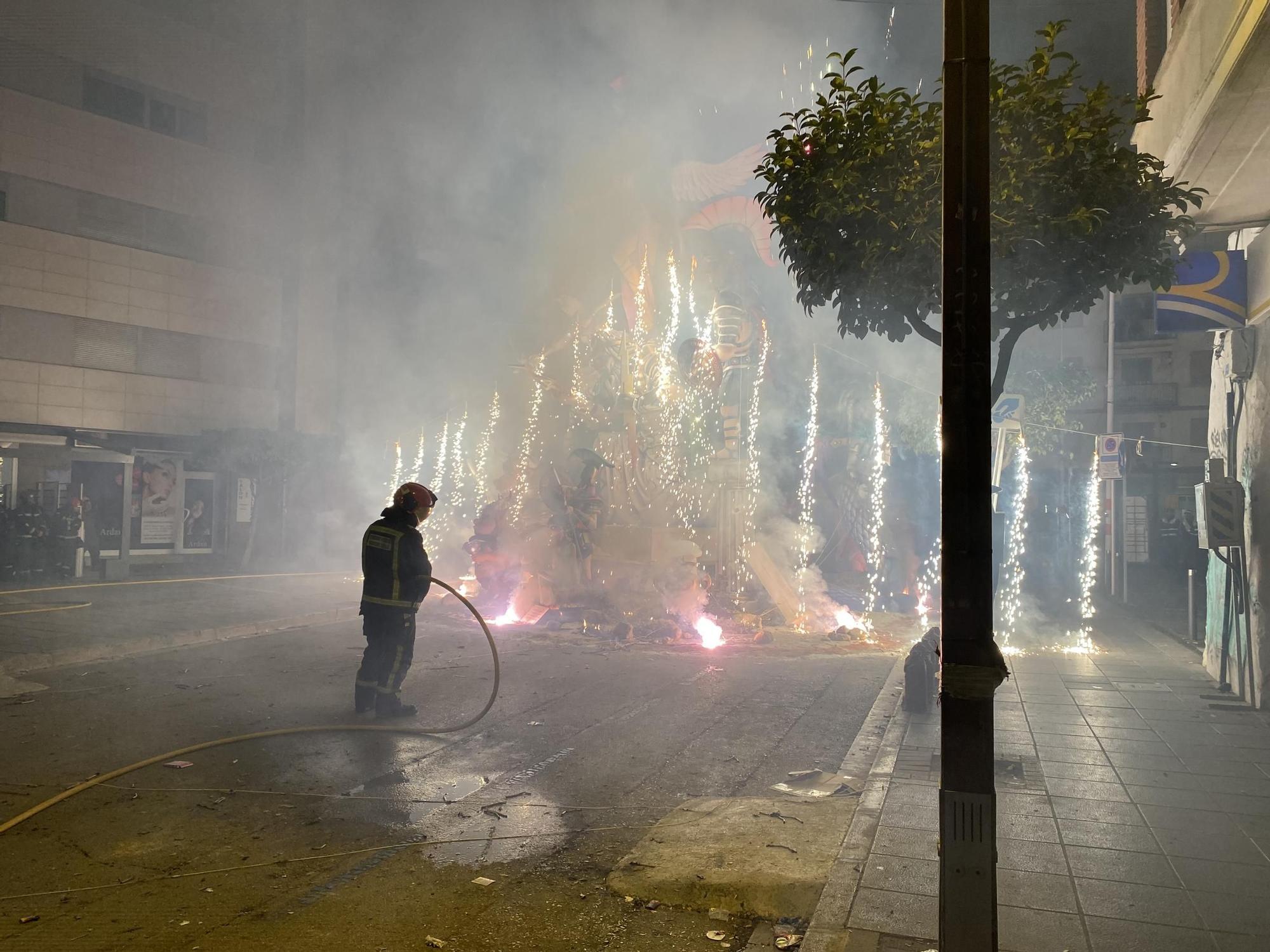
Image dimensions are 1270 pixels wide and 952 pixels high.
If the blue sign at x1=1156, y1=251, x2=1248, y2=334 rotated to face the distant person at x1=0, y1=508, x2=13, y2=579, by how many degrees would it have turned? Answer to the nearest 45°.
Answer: approximately 90° to its right

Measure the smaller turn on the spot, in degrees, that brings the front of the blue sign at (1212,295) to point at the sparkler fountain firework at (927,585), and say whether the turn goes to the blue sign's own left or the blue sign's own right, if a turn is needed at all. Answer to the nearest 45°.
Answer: approximately 135° to the blue sign's own right

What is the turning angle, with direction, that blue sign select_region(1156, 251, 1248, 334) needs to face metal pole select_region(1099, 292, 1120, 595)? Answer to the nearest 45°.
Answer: approximately 180°

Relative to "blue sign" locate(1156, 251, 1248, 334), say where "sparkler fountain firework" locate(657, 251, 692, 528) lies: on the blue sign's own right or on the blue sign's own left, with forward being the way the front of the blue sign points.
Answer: on the blue sign's own right

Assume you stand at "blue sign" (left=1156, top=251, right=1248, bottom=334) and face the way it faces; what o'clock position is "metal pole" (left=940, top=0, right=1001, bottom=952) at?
The metal pole is roughly at 12 o'clock from the blue sign.

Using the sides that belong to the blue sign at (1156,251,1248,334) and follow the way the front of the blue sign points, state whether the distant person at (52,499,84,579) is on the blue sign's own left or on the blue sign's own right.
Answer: on the blue sign's own right

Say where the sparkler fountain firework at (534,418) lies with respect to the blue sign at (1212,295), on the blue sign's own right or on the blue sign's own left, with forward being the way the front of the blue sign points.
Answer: on the blue sign's own right

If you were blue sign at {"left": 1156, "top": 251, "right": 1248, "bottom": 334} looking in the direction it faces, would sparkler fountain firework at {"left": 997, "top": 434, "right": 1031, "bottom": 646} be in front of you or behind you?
behind

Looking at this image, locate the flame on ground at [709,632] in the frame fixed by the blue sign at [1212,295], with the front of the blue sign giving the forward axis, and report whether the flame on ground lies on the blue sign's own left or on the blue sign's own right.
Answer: on the blue sign's own right

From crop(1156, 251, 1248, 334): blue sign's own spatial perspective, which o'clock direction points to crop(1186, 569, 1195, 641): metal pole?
The metal pole is roughly at 6 o'clock from the blue sign.

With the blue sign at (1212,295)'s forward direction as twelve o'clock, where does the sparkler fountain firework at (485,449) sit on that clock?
The sparkler fountain firework is roughly at 4 o'clock from the blue sign.

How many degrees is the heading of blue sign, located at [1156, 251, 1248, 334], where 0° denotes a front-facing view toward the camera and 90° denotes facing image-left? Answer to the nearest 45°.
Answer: approximately 0°
